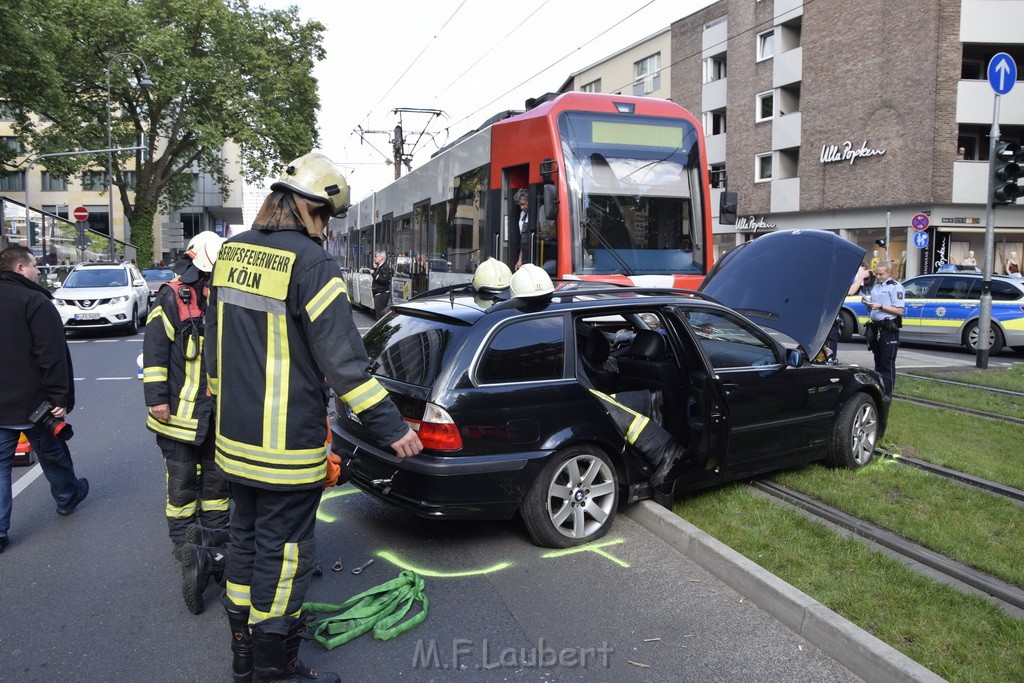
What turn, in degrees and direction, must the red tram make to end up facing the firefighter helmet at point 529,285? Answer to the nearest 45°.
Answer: approximately 45° to its right

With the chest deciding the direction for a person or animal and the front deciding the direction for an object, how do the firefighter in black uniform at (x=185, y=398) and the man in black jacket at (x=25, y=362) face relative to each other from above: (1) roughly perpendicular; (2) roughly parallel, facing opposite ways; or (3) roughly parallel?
roughly perpendicular

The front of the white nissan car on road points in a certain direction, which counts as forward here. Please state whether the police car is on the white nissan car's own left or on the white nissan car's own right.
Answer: on the white nissan car's own left

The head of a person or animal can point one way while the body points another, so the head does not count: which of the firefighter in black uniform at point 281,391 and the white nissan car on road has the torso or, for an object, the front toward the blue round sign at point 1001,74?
the firefighter in black uniform

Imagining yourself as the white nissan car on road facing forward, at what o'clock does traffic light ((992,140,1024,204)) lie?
The traffic light is roughly at 9 o'clock from the white nissan car on road.

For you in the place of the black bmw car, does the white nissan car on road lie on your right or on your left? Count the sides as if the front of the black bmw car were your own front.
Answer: on your left

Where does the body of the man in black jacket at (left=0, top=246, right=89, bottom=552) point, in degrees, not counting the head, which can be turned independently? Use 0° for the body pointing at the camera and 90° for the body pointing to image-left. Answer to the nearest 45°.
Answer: approximately 225°

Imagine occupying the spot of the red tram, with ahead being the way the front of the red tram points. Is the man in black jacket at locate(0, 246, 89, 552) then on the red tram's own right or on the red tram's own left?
on the red tram's own right

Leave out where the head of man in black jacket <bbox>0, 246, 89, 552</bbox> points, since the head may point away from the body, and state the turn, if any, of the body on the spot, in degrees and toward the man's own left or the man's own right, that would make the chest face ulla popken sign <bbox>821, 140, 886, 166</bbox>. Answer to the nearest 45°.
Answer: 0° — they already face it

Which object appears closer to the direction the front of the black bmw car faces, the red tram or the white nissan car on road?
the red tram
